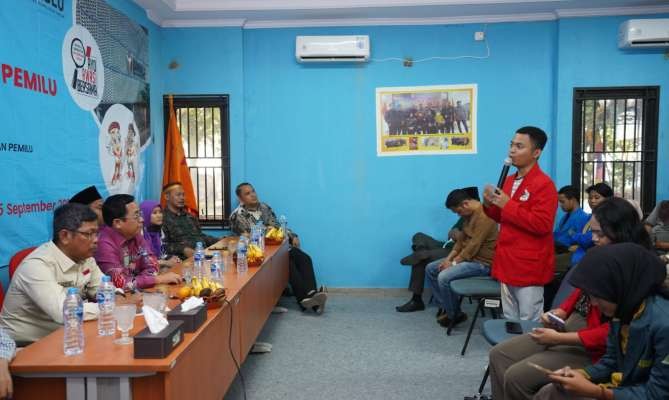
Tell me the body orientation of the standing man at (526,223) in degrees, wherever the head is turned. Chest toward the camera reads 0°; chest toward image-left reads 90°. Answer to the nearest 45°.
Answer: approximately 45°

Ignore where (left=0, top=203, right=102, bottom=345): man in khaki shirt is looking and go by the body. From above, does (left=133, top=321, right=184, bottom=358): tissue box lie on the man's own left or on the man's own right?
on the man's own right

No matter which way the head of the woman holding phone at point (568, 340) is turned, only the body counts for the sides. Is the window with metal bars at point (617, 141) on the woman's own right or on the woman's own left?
on the woman's own right

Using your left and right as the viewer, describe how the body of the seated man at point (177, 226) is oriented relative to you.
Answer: facing the viewer and to the right of the viewer

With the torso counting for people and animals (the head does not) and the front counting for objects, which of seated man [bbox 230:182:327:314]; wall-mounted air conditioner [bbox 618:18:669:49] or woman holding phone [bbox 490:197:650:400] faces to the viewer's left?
the woman holding phone

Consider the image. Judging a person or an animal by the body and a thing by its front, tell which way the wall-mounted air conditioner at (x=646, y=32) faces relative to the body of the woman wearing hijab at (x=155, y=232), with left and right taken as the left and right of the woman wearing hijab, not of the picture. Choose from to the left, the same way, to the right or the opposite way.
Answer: to the right

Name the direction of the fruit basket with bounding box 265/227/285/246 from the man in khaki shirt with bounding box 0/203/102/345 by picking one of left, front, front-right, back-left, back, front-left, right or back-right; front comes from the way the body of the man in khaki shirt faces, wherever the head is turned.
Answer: front-left

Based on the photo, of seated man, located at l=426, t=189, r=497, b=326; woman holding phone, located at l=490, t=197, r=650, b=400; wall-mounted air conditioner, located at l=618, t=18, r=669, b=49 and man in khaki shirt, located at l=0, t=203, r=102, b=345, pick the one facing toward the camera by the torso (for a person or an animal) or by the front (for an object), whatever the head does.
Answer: the wall-mounted air conditioner

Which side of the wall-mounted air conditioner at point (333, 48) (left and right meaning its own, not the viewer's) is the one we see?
front

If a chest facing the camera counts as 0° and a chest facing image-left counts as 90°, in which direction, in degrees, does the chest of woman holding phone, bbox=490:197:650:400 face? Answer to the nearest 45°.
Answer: approximately 90°

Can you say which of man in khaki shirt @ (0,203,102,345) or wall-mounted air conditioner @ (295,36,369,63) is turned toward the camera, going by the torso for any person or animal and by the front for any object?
the wall-mounted air conditioner

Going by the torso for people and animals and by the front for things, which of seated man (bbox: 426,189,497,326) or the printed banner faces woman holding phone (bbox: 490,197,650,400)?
the printed banner

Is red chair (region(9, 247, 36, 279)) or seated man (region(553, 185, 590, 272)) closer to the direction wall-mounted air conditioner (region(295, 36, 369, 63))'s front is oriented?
the red chair

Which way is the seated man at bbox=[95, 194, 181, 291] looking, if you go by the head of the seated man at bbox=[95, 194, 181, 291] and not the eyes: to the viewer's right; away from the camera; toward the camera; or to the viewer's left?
to the viewer's right
